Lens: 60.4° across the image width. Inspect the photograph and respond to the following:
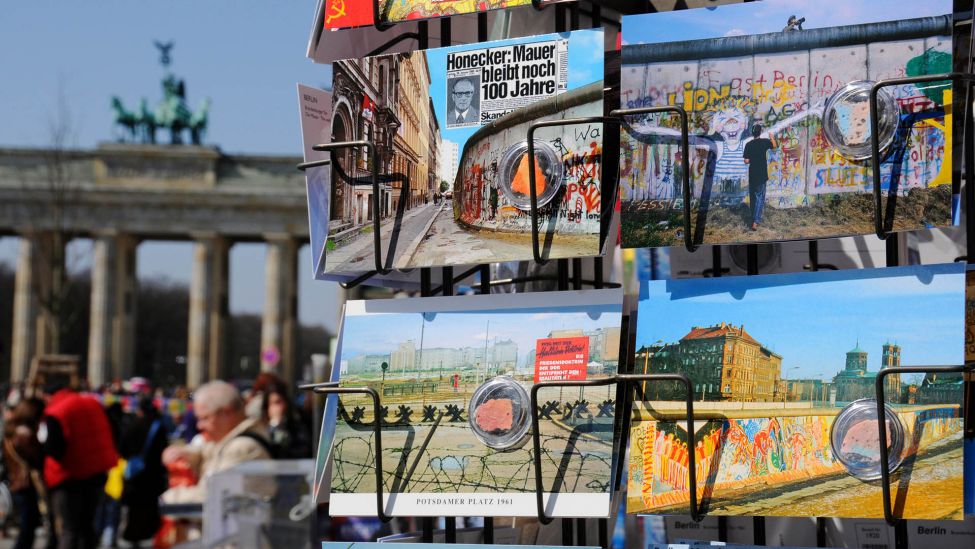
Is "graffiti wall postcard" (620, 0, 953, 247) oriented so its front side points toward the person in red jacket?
no

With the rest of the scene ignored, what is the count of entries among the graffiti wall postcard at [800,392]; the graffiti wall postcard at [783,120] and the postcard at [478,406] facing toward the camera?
3

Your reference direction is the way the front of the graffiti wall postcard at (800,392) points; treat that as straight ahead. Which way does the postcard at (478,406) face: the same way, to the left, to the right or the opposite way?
the same way

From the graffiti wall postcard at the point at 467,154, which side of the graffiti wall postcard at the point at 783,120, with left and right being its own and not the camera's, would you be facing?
right

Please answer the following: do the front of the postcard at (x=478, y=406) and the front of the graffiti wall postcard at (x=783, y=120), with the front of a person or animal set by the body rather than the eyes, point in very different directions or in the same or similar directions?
same or similar directions

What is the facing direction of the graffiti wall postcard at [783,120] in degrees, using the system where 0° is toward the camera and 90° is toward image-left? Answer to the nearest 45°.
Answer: approximately 0°

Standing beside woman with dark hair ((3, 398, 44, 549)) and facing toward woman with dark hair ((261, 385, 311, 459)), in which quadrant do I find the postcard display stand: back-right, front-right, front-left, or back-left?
front-right

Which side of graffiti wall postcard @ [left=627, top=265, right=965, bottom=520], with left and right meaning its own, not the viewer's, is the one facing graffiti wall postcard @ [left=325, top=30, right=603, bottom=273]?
right

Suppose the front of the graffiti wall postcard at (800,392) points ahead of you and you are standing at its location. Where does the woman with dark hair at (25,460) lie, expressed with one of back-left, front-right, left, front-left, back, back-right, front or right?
back-right

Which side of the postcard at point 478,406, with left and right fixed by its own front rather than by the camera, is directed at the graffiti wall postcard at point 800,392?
left

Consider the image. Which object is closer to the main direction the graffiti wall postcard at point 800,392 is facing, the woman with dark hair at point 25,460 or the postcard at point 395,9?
the postcard

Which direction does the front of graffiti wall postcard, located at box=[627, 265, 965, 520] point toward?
toward the camera

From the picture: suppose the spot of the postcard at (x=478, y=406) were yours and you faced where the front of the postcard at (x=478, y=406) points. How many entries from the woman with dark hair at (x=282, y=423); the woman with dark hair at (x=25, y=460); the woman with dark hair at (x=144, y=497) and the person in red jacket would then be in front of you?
0

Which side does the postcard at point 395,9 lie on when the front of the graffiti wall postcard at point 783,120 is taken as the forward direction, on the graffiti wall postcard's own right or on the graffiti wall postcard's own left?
on the graffiti wall postcard's own right

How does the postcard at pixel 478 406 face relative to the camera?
toward the camera
